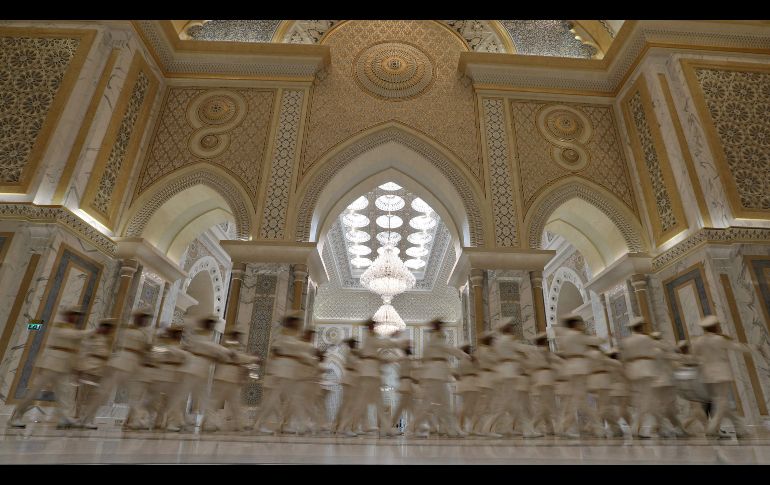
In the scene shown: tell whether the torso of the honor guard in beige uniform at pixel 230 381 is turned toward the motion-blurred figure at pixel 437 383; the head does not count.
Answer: yes

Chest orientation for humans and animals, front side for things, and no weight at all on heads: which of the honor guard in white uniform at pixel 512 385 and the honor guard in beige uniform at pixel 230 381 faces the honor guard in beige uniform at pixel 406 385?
the honor guard in beige uniform at pixel 230 381

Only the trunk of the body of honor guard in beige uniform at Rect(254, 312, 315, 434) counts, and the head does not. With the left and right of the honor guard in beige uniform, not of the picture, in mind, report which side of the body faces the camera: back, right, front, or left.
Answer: right

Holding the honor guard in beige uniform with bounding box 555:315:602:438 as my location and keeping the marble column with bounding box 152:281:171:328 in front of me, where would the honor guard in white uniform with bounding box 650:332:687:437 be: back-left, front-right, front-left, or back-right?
back-right

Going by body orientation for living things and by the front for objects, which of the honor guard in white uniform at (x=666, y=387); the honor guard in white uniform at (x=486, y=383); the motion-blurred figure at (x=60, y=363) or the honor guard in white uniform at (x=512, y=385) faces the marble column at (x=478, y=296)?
the motion-blurred figure

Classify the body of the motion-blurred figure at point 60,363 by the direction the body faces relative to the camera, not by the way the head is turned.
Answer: to the viewer's right

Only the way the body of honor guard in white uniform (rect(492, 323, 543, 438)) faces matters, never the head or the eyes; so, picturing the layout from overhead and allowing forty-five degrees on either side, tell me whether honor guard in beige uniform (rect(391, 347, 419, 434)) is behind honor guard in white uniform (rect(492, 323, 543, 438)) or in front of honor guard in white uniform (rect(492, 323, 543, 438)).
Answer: behind

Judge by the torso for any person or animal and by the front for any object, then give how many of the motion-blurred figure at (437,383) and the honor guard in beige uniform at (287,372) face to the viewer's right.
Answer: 2

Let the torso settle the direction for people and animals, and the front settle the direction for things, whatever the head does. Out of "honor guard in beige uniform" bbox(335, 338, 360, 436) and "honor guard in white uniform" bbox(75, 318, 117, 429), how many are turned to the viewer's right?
2
